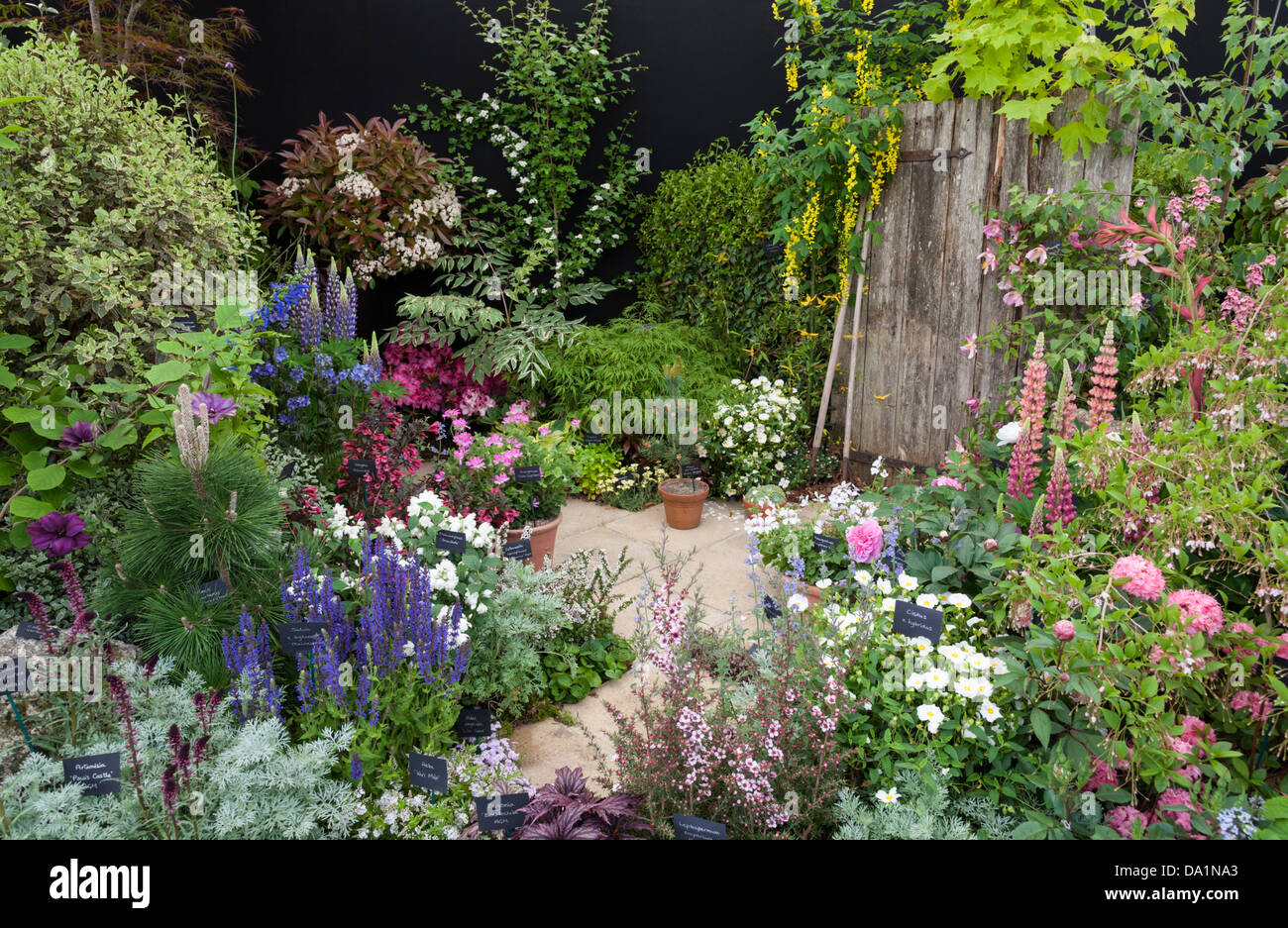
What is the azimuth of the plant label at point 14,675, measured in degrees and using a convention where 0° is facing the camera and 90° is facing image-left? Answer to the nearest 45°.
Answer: approximately 0°

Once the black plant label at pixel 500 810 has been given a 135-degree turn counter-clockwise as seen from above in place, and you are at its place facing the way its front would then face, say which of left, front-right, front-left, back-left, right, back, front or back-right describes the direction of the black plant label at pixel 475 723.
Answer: front-left

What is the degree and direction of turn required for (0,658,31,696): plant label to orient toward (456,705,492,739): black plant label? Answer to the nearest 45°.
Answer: approximately 90° to its left

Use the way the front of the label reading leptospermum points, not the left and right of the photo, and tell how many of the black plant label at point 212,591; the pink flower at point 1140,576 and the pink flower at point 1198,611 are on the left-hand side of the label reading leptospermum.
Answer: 2

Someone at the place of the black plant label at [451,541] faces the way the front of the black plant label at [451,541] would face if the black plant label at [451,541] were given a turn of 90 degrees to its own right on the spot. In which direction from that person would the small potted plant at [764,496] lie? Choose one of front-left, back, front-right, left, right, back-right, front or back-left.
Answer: back-right

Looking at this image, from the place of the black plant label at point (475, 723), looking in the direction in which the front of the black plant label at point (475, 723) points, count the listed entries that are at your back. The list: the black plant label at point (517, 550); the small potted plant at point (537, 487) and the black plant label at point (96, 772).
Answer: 2
